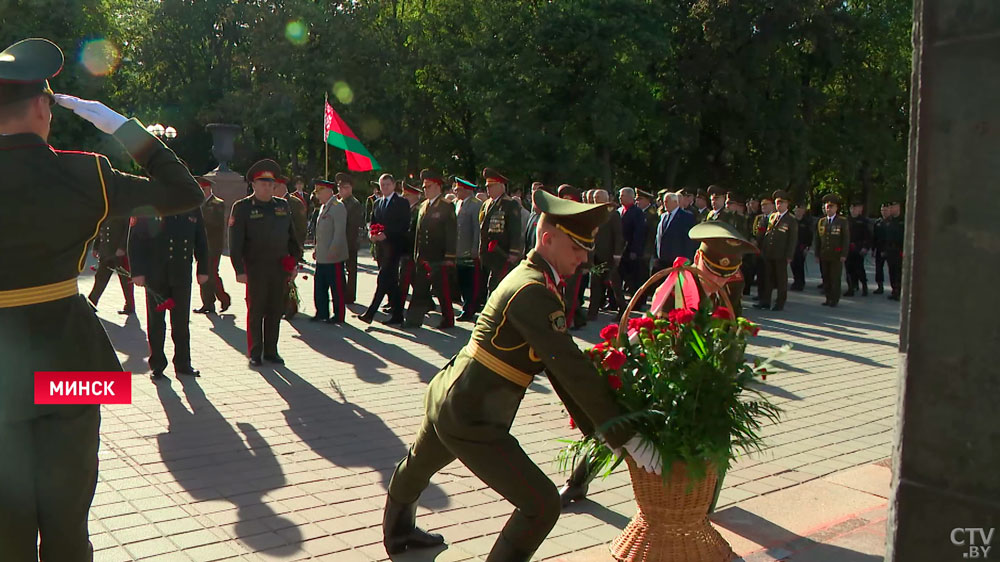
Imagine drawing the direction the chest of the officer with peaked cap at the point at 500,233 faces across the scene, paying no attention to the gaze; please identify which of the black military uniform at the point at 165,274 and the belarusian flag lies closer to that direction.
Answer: the black military uniform

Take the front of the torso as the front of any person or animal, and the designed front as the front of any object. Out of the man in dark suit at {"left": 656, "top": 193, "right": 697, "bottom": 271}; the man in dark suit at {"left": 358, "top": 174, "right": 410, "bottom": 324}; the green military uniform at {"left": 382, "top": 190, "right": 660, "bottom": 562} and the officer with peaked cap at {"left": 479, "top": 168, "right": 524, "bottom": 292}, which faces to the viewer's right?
the green military uniform

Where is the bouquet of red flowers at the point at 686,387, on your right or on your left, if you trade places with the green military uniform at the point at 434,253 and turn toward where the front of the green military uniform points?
on your left

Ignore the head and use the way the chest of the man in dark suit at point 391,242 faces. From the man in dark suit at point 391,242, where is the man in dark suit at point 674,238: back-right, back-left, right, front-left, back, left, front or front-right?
back-left

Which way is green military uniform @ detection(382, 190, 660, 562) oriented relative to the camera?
to the viewer's right

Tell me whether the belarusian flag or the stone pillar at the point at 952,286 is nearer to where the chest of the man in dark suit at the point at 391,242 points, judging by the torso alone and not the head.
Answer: the stone pillar

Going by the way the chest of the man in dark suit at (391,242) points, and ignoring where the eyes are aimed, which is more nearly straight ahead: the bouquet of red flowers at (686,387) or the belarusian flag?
the bouquet of red flowers

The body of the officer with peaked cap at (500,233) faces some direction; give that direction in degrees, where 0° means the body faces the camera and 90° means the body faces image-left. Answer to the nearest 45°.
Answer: approximately 45°

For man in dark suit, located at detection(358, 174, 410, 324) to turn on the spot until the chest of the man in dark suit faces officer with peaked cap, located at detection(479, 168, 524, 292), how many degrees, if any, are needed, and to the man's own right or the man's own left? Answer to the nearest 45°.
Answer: approximately 90° to the man's own left

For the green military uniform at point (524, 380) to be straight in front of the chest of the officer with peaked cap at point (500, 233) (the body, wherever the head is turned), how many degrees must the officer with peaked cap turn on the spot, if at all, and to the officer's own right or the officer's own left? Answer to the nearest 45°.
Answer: approximately 45° to the officer's own left

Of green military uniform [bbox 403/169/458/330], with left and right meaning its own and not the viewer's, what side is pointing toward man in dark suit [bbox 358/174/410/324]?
right
